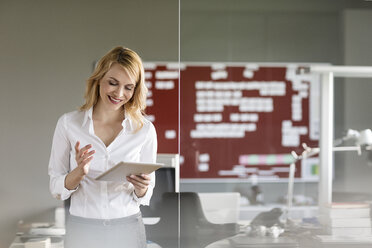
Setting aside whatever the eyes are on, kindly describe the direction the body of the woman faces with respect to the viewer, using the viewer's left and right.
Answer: facing the viewer

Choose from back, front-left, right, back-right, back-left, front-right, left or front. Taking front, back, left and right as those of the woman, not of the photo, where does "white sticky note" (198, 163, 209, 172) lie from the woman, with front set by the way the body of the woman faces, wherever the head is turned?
back-left

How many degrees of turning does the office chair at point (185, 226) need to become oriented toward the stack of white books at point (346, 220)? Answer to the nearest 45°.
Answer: approximately 90° to its right

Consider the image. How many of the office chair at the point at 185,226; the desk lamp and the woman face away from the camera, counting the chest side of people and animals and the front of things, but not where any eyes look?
1

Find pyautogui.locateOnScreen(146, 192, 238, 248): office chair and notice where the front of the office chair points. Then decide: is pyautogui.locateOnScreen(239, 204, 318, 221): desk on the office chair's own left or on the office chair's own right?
on the office chair's own right

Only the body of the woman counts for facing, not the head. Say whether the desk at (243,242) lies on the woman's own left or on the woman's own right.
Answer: on the woman's own left

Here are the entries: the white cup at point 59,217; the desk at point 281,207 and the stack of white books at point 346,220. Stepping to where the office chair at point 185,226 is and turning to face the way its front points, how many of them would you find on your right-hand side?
2

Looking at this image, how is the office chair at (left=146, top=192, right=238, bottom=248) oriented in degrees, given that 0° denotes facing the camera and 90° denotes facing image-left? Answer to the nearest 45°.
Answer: approximately 180°

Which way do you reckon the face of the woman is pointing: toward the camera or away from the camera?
toward the camera

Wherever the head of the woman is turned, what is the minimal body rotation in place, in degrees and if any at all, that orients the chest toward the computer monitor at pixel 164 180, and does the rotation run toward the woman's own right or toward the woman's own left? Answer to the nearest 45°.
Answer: approximately 135° to the woman's own left
